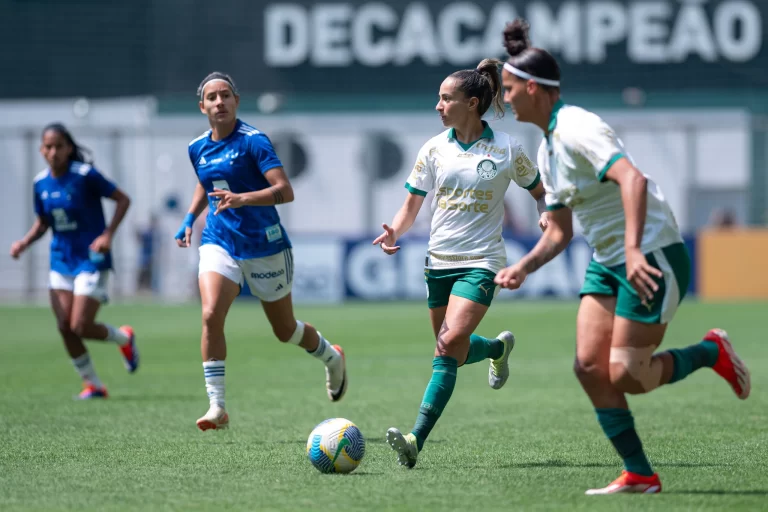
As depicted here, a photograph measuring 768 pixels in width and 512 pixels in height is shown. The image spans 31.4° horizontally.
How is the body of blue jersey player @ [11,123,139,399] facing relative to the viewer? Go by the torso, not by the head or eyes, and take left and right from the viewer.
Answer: facing the viewer and to the left of the viewer

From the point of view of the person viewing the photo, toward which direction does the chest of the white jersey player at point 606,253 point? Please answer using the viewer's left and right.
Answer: facing to the left of the viewer

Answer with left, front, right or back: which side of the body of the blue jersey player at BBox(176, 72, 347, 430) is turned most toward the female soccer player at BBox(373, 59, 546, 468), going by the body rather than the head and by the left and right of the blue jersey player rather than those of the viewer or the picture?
left

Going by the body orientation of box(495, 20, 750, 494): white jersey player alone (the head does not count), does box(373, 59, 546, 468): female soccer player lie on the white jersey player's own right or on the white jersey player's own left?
on the white jersey player's own right

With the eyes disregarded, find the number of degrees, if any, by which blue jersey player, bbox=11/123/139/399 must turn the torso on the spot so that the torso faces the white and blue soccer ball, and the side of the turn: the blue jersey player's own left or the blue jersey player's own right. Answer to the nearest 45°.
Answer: approximately 45° to the blue jersey player's own left

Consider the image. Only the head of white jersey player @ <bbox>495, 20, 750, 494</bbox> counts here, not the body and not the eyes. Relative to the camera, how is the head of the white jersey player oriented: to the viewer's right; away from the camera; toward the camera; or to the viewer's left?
to the viewer's left

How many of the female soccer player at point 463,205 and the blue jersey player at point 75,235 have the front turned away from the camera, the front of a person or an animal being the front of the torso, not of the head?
0

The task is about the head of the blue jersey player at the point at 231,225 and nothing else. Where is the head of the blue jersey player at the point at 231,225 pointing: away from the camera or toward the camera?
toward the camera

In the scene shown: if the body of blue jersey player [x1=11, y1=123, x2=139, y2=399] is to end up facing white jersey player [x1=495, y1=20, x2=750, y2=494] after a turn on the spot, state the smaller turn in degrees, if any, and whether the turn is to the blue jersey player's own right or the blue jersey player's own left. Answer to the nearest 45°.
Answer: approximately 45° to the blue jersey player's own left

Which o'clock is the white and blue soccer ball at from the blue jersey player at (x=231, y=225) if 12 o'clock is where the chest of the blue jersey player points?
The white and blue soccer ball is roughly at 10 o'clock from the blue jersey player.

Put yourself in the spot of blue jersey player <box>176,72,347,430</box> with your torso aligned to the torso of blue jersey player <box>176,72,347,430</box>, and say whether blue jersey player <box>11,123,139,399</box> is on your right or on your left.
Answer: on your right

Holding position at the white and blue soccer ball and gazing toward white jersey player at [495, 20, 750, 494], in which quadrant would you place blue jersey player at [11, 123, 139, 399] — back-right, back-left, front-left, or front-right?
back-left

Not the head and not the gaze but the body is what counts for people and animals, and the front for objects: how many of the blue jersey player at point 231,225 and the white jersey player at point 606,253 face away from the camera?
0

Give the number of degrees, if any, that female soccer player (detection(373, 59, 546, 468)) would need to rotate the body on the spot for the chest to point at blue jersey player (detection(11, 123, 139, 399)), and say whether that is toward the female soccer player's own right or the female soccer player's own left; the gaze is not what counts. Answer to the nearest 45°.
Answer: approximately 90° to the female soccer player's own right

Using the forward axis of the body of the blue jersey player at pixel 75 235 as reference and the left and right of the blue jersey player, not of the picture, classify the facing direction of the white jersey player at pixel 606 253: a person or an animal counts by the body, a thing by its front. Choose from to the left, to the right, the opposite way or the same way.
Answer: to the right

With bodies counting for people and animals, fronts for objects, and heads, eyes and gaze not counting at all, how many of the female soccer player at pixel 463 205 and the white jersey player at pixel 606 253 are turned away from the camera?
0

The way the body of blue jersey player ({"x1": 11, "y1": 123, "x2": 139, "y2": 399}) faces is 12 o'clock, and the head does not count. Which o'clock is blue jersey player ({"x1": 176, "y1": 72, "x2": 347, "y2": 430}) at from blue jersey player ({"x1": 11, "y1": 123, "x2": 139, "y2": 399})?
blue jersey player ({"x1": 176, "y1": 72, "x2": 347, "y2": 430}) is roughly at 10 o'clock from blue jersey player ({"x1": 11, "y1": 123, "x2": 139, "y2": 399}).

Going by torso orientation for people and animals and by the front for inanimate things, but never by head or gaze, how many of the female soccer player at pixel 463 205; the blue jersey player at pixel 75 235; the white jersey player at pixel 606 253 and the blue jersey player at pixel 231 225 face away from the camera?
0
